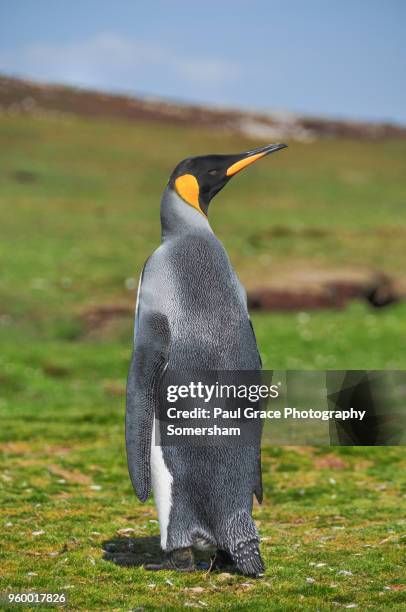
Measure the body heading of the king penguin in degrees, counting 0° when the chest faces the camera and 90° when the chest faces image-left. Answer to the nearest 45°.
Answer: approximately 135°
